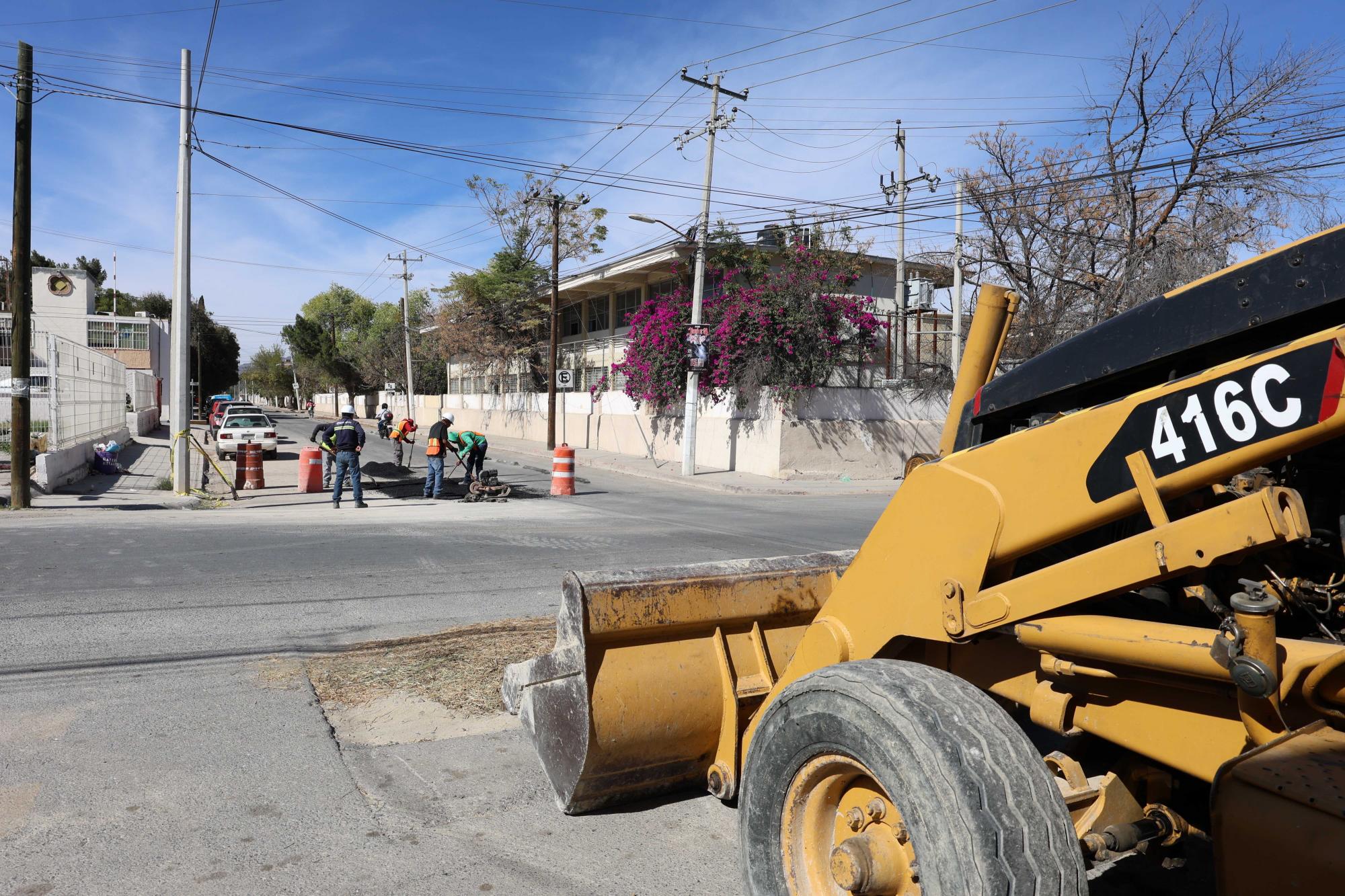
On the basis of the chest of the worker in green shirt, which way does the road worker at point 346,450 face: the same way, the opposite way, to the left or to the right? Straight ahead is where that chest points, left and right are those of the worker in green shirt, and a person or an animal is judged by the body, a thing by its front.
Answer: to the right

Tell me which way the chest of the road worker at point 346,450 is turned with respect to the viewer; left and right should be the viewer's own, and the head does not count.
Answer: facing away from the viewer

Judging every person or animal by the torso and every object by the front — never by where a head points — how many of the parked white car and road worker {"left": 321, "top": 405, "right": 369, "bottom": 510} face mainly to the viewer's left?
0

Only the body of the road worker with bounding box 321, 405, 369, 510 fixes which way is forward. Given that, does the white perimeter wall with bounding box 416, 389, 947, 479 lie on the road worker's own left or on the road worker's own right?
on the road worker's own right

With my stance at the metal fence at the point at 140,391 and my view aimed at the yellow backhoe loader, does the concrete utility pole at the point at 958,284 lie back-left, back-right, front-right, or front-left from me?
front-left

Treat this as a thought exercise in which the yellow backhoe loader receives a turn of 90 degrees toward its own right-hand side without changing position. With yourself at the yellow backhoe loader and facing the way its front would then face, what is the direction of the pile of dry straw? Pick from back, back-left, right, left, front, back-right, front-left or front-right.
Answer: left

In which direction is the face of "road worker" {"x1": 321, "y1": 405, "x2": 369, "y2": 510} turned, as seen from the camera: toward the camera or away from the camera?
away from the camera

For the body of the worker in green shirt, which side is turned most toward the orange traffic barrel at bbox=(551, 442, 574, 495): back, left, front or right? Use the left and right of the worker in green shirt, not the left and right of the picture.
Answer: back

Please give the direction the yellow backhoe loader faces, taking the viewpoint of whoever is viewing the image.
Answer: facing away from the viewer and to the left of the viewer

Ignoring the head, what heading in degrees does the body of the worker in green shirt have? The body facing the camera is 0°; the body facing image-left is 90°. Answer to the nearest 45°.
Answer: approximately 90°
